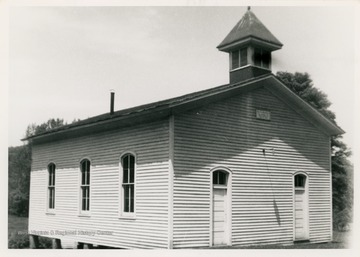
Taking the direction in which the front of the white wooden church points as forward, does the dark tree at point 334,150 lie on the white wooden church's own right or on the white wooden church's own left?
on the white wooden church's own left

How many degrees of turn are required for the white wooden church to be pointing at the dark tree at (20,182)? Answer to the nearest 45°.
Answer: approximately 180°

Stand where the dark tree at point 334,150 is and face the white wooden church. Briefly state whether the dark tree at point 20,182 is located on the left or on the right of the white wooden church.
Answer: right

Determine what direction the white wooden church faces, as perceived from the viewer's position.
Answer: facing the viewer and to the right of the viewer
